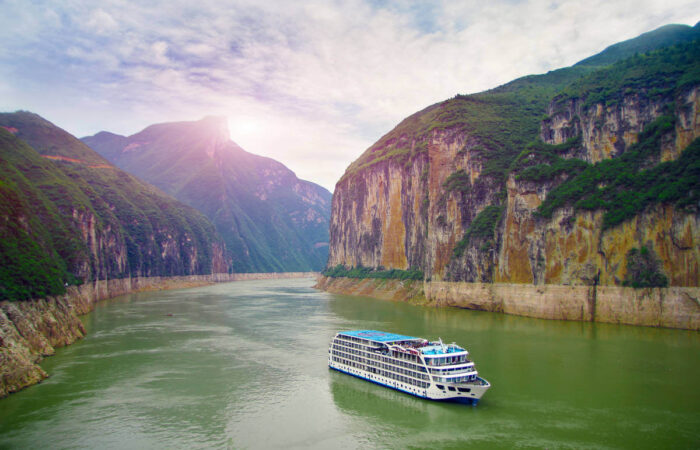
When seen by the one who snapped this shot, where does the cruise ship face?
facing the viewer and to the right of the viewer
